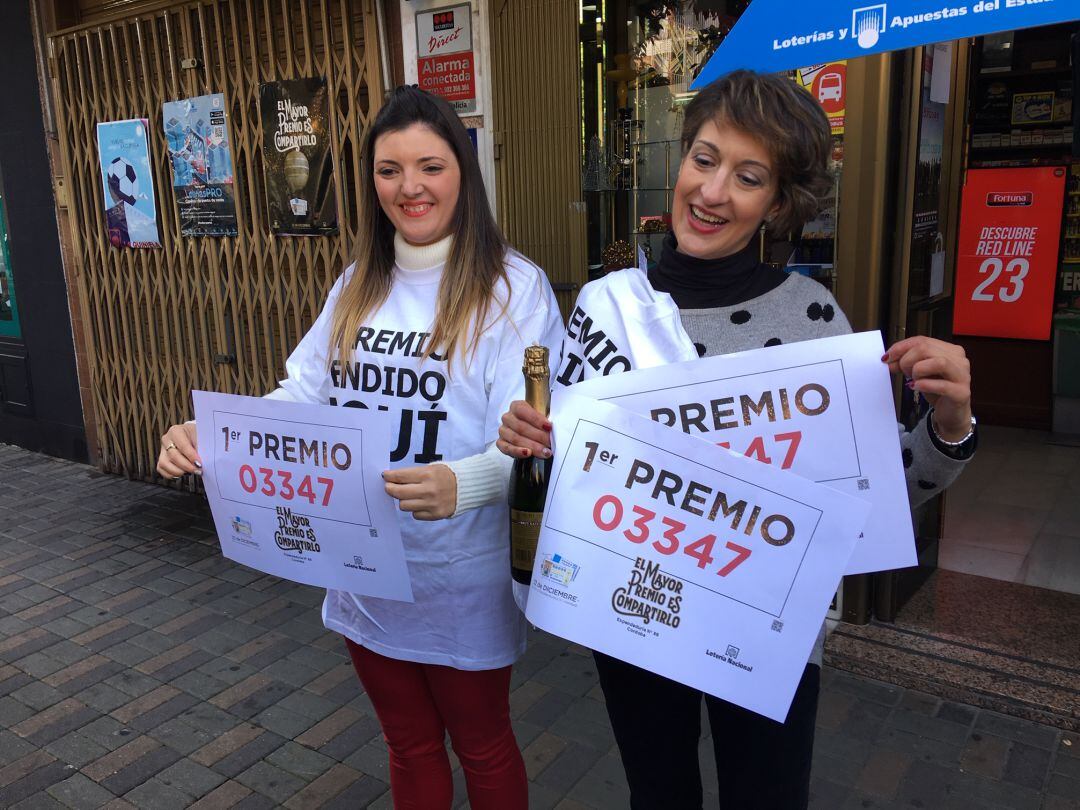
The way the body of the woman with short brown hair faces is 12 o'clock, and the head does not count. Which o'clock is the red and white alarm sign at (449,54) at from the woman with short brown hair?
The red and white alarm sign is roughly at 5 o'clock from the woman with short brown hair.

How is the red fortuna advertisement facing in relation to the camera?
toward the camera

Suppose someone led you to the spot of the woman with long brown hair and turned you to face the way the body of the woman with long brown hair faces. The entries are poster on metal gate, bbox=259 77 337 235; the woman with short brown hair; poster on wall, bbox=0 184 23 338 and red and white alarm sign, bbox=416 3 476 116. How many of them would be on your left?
1

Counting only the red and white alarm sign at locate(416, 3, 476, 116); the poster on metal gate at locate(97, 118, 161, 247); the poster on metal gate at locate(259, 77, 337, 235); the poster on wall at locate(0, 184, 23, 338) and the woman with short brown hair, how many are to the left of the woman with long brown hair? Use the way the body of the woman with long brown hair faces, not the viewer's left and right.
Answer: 1

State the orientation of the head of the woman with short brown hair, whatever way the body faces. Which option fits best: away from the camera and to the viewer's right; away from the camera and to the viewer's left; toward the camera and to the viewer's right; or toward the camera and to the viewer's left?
toward the camera and to the viewer's left

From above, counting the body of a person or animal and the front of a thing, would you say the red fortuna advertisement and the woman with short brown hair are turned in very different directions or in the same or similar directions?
same or similar directions

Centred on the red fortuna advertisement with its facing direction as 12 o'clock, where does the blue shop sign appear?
The blue shop sign is roughly at 12 o'clock from the red fortuna advertisement.

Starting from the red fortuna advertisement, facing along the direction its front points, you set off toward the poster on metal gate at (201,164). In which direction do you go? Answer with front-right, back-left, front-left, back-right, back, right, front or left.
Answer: front-right

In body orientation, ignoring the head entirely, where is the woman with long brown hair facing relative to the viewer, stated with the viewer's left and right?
facing the viewer and to the left of the viewer

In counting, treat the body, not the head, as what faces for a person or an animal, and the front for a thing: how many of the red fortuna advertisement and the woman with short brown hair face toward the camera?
2

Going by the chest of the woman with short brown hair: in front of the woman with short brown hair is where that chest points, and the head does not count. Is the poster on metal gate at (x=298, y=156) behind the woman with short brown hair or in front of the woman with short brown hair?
behind

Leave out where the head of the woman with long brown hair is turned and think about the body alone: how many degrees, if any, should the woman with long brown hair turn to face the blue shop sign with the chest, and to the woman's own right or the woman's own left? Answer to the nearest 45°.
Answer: approximately 135° to the woman's own left

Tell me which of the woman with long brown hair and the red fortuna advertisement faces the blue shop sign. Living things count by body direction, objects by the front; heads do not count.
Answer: the red fortuna advertisement

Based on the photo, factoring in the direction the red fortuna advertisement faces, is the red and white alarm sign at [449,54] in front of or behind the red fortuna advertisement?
in front
